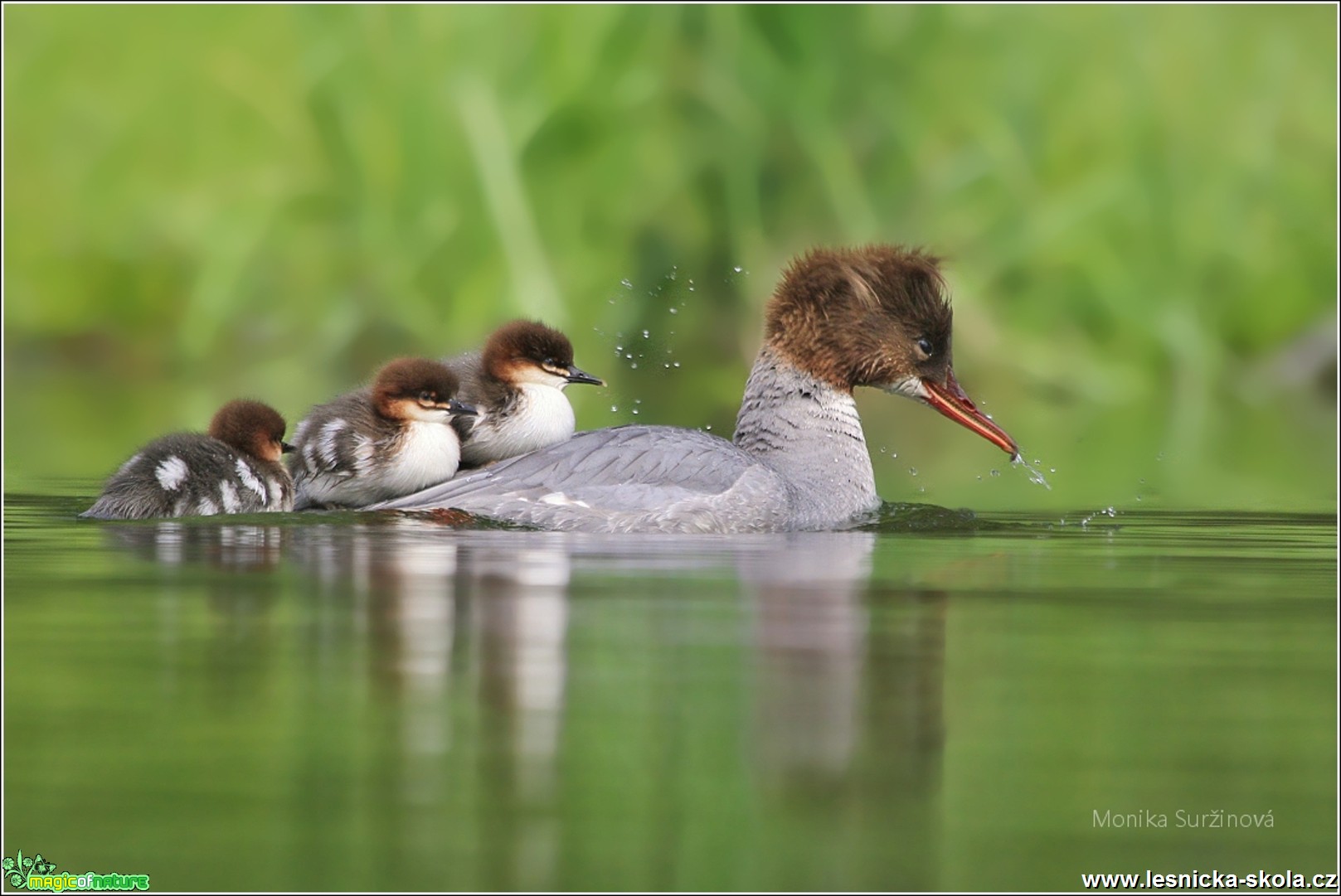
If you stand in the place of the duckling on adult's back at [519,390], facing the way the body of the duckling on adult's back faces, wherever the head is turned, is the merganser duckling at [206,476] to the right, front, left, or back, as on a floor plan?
back

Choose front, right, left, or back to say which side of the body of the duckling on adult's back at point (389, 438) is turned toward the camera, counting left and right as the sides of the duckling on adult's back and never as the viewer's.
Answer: right

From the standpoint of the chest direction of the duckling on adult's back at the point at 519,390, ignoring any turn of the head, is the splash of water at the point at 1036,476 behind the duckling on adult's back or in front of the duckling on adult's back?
in front

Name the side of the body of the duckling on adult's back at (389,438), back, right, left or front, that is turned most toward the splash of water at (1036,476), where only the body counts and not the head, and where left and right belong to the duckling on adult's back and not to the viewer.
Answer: front

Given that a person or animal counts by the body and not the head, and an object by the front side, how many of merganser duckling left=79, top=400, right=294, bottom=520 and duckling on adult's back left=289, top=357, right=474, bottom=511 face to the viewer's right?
2

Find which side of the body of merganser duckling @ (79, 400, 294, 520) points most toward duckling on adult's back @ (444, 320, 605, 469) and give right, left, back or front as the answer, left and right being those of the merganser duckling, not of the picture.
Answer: front

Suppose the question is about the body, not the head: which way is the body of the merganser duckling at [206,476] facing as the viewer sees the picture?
to the viewer's right

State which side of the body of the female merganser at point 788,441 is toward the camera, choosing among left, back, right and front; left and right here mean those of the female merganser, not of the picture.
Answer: right

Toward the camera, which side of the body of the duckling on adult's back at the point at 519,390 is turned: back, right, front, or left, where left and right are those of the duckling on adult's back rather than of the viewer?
right
